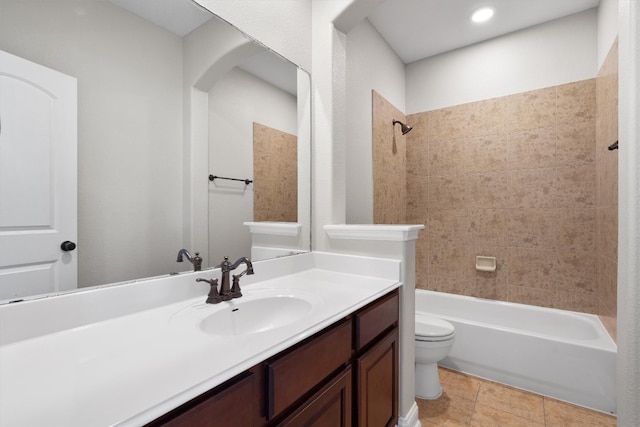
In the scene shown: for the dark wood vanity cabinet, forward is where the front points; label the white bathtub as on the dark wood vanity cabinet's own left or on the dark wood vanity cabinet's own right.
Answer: on the dark wood vanity cabinet's own left

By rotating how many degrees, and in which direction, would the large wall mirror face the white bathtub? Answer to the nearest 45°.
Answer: approximately 45° to its left

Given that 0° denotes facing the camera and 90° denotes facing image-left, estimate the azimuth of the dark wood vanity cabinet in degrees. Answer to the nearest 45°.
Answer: approximately 315°

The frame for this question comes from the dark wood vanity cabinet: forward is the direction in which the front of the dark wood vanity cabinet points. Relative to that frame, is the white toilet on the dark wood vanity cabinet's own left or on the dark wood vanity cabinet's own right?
on the dark wood vanity cabinet's own left
